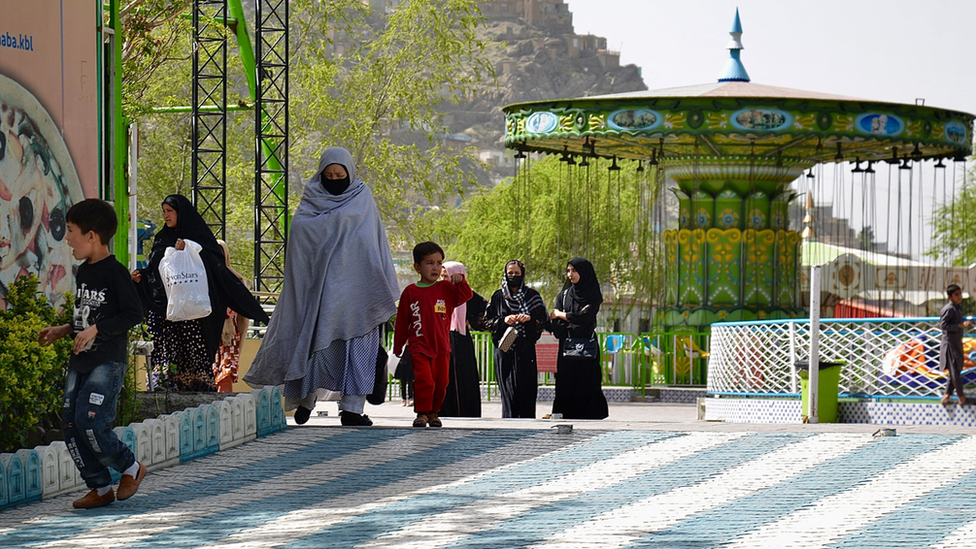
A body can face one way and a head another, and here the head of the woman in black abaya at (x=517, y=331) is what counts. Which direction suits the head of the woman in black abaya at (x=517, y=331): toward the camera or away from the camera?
toward the camera

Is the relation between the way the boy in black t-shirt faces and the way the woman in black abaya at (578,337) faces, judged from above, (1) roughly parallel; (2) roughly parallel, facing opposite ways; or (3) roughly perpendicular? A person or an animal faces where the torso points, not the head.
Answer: roughly parallel

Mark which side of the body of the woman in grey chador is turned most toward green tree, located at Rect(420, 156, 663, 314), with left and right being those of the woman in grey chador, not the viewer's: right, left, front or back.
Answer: back

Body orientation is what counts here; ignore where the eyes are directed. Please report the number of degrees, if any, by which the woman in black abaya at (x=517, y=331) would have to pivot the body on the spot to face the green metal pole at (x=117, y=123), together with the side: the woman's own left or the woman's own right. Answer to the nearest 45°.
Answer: approximately 45° to the woman's own right

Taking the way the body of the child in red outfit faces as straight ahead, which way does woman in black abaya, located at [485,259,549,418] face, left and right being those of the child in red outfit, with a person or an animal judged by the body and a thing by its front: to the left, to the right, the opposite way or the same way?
the same way

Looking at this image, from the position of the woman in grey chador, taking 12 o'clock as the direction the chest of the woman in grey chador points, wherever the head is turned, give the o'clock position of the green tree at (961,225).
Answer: The green tree is roughly at 7 o'clock from the woman in grey chador.

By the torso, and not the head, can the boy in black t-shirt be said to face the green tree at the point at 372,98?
no

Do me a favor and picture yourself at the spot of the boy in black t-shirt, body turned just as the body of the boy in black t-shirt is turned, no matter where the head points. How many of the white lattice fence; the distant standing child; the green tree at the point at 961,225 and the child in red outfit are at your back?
4

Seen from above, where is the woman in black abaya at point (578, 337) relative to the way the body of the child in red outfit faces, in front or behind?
behind

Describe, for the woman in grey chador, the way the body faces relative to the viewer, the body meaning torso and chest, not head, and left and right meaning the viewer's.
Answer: facing the viewer

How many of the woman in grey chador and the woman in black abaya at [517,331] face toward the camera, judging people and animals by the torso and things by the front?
2

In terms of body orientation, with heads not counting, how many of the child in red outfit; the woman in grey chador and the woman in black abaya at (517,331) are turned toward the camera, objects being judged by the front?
3

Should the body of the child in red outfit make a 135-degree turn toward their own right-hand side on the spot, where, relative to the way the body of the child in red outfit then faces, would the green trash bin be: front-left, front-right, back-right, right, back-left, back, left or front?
right

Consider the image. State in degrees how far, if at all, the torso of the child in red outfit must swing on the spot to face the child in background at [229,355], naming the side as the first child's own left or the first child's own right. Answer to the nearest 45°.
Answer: approximately 135° to the first child's own right

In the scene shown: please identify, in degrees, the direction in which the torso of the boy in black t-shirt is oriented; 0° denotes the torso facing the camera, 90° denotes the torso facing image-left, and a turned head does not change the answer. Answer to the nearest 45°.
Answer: approximately 45°

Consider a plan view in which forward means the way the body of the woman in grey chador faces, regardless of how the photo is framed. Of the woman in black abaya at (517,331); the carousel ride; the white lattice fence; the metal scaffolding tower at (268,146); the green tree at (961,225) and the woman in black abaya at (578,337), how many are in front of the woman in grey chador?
0

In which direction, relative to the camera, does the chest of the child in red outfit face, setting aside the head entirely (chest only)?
toward the camera

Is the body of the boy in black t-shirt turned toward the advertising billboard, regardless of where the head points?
no

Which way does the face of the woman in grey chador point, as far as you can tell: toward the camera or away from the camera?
toward the camera

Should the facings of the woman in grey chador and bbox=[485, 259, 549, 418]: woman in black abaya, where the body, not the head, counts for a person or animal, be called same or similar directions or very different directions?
same or similar directions

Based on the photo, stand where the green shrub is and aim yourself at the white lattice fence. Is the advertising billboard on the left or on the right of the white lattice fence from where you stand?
left

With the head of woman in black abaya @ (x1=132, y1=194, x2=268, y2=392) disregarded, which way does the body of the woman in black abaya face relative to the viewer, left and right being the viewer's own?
facing the viewer and to the left of the viewer
